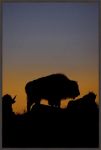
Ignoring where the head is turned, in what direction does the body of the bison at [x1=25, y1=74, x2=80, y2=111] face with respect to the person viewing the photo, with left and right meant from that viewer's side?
facing to the right of the viewer
